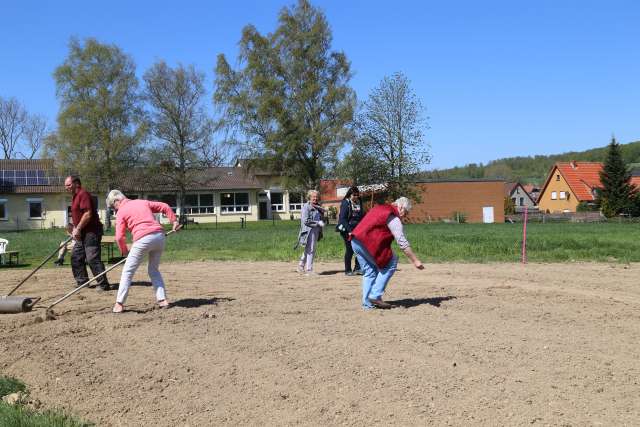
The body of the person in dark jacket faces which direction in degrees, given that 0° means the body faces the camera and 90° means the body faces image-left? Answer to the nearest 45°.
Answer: approximately 315°

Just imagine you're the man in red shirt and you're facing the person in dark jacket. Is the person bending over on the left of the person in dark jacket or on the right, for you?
right

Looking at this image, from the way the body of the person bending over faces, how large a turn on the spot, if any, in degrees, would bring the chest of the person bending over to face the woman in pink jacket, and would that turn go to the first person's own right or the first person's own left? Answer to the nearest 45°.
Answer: approximately 180°

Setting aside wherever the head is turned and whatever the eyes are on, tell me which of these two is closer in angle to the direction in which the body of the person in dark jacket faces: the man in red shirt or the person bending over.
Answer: the person bending over

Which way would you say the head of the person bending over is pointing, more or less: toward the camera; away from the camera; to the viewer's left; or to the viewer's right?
to the viewer's right

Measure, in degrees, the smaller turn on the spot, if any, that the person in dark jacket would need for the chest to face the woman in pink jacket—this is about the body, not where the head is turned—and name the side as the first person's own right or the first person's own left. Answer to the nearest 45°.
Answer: approximately 90° to the first person's own right

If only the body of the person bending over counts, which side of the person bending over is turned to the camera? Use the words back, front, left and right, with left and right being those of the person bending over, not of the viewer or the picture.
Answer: right

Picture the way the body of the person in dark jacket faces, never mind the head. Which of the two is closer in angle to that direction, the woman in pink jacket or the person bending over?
the person bending over
